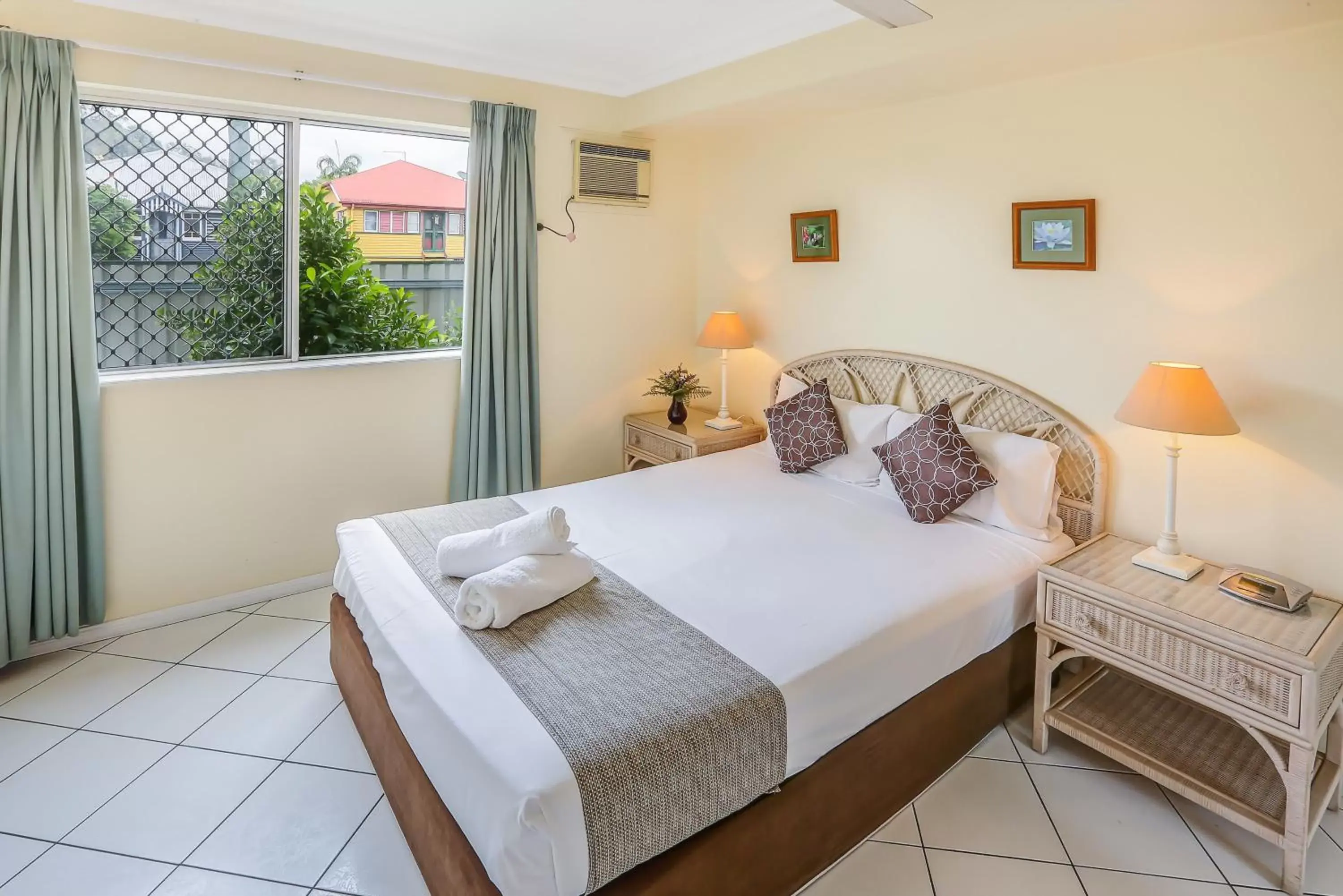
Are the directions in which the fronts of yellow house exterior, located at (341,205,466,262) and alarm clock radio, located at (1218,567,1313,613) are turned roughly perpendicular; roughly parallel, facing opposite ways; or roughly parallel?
roughly perpendicular

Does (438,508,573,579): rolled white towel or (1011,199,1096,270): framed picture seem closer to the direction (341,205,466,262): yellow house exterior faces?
the rolled white towel

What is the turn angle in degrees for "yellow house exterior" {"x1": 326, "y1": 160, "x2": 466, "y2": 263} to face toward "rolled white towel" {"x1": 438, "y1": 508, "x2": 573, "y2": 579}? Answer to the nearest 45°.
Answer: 0° — it already faces it

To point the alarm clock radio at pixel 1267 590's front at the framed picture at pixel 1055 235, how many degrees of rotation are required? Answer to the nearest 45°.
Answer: approximately 90° to its right

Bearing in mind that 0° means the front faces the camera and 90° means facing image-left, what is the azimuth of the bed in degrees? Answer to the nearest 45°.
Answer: approximately 45°

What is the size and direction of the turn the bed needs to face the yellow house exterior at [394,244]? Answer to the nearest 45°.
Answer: approximately 90° to its right

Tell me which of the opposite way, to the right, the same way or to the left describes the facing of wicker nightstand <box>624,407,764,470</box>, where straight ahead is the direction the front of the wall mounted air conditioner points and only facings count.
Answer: to the right

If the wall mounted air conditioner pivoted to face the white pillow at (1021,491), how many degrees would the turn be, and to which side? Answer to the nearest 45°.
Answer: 0° — it already faces it

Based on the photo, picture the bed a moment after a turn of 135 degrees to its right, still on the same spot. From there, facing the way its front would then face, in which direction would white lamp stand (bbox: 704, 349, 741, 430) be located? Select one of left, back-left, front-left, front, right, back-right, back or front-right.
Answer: front

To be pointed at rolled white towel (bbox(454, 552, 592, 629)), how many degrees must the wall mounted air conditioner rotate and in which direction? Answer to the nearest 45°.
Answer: approximately 45° to its right

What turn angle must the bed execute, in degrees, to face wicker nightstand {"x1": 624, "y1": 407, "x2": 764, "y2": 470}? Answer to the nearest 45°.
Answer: approximately 135° to its right
